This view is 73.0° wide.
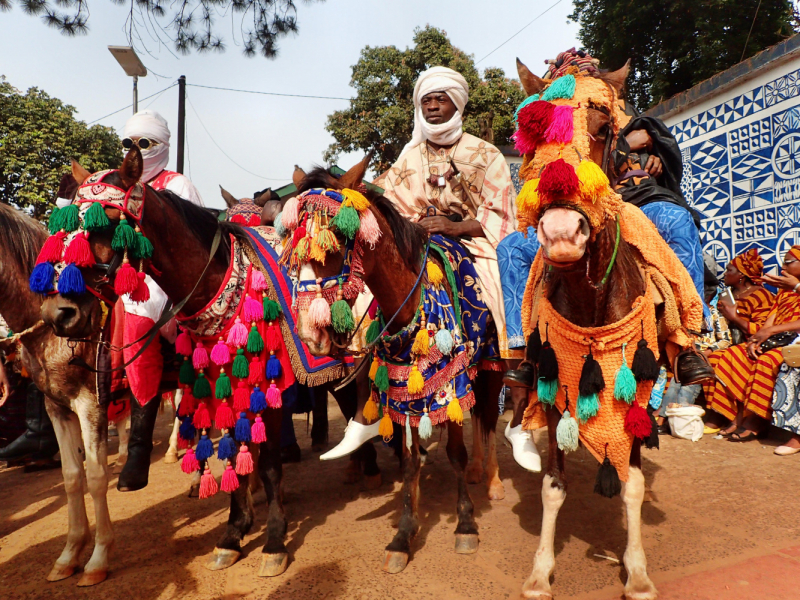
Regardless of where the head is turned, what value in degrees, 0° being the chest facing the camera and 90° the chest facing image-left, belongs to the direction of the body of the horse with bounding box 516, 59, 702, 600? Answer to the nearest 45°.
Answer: approximately 0°

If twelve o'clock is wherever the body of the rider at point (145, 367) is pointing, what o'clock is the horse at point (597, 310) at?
The horse is roughly at 9 o'clock from the rider.

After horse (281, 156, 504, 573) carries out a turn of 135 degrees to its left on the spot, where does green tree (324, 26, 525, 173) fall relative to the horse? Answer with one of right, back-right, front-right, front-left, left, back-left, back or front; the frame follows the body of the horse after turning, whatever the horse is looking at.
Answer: left

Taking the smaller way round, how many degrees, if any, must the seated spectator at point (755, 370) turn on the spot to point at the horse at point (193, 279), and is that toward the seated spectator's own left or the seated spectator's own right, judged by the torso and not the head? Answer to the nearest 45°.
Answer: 0° — they already face it

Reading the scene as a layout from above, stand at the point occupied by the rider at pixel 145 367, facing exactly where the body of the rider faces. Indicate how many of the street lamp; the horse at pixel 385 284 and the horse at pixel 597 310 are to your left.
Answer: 2

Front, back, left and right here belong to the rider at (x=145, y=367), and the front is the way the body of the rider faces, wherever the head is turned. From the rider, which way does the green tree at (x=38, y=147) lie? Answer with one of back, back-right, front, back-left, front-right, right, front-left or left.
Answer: back-right

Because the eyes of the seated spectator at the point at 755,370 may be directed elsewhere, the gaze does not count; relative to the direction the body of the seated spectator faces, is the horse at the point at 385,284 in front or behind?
in front

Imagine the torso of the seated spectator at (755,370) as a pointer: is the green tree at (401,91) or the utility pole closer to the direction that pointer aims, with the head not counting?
the utility pole

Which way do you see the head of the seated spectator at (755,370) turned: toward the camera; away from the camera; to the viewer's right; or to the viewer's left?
to the viewer's left

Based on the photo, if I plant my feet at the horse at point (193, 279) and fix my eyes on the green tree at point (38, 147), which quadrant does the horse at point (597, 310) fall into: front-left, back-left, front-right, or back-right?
back-right

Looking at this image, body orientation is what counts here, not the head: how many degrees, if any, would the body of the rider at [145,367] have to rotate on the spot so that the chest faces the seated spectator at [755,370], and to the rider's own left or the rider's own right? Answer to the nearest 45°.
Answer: approximately 135° to the rider's own left

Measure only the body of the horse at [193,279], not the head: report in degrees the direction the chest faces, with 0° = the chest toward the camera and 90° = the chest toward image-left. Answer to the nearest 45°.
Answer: approximately 45°

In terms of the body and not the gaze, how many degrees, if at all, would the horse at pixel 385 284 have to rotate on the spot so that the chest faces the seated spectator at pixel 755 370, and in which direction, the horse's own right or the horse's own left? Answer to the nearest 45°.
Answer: approximately 180°

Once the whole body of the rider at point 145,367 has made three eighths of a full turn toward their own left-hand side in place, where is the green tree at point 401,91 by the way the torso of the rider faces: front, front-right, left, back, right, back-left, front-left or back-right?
front-left

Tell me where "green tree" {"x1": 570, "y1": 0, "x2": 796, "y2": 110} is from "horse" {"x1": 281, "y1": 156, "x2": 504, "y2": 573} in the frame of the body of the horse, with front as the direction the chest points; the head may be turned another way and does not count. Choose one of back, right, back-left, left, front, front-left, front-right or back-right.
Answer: back

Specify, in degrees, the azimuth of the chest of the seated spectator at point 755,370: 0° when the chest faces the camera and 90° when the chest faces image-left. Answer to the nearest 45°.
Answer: approximately 45°
